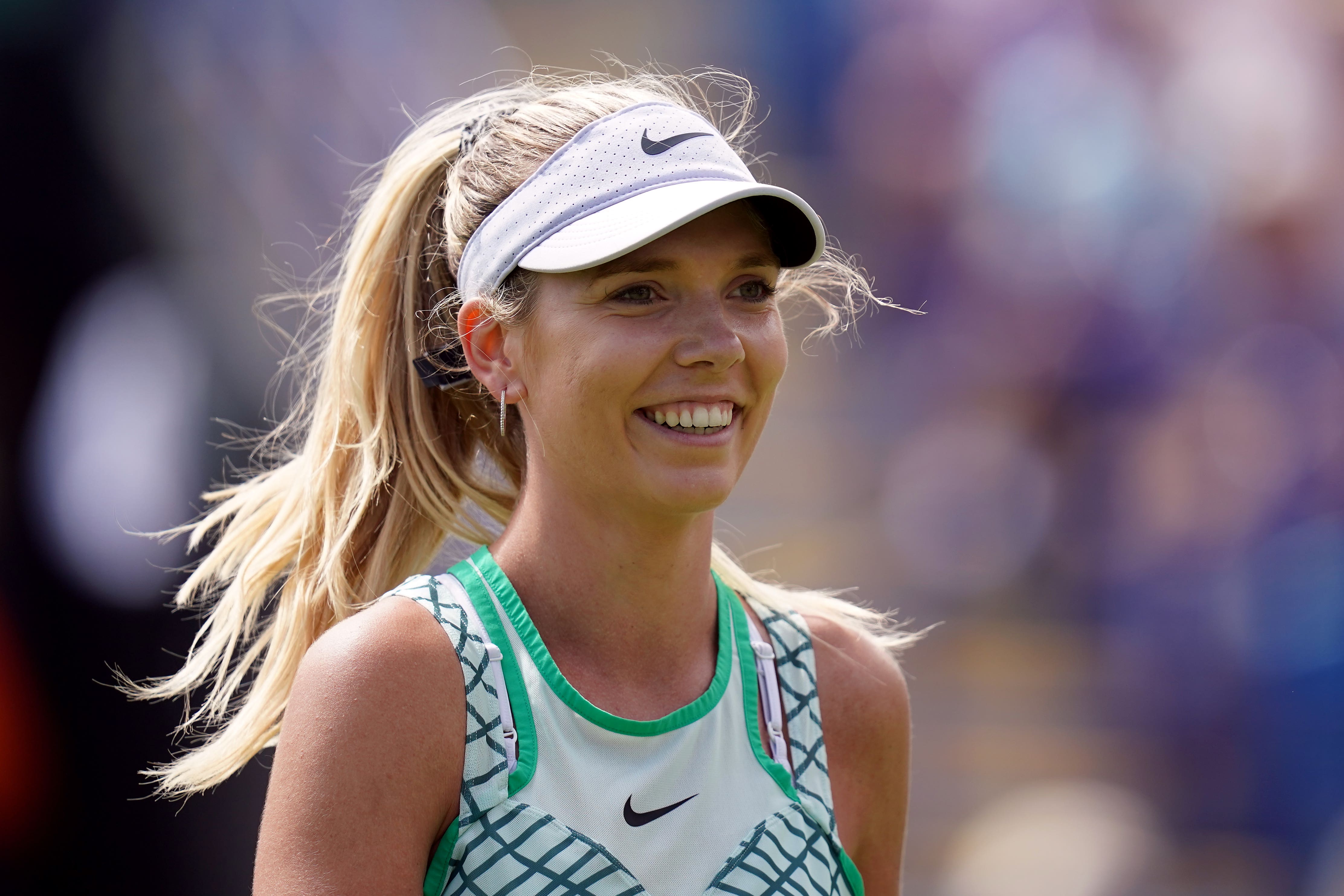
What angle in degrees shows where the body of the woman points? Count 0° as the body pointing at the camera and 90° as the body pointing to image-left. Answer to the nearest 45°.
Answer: approximately 315°

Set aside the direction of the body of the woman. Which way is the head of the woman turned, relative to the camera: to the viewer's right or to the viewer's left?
to the viewer's right
